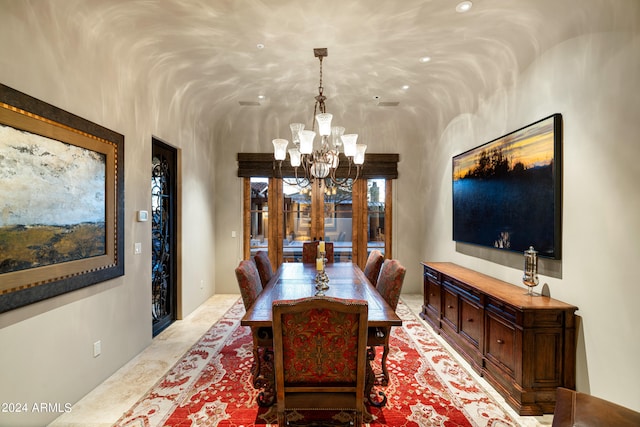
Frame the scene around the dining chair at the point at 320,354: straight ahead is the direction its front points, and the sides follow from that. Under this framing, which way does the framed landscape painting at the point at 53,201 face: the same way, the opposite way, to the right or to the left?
to the right

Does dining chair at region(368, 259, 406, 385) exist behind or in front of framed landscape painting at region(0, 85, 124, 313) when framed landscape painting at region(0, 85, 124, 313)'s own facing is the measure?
in front

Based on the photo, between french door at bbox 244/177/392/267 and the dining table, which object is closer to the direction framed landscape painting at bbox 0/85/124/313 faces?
the dining table

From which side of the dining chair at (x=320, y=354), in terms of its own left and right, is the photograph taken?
back

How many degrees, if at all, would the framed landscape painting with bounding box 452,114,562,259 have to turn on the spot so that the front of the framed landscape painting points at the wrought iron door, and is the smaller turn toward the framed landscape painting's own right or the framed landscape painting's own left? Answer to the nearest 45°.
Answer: approximately 45° to the framed landscape painting's own right

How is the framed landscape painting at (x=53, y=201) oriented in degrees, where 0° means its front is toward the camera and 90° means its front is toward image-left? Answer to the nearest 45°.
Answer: approximately 315°

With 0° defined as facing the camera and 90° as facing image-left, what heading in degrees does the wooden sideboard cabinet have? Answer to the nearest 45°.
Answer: approximately 45°

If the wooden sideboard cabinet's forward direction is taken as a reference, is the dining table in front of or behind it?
in front

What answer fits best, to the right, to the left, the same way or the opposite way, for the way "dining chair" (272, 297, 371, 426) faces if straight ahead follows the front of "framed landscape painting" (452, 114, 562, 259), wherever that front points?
to the right

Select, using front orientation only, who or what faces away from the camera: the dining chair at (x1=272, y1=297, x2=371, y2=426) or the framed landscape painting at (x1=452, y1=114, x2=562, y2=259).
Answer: the dining chair

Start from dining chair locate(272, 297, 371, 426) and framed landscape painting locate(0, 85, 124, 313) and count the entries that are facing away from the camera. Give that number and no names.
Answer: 1

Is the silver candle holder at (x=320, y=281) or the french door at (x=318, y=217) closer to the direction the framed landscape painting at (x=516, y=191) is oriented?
the silver candle holder

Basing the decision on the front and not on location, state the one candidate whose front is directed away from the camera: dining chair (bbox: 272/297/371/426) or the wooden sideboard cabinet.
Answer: the dining chair

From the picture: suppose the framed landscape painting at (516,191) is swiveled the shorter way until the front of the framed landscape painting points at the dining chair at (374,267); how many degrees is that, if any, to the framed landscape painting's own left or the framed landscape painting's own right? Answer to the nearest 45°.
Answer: approximately 45° to the framed landscape painting's own right
